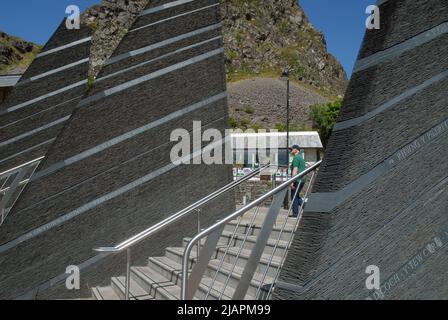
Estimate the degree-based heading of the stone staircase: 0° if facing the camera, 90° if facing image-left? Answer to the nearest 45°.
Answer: approximately 45°

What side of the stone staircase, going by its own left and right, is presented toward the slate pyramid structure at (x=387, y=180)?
left

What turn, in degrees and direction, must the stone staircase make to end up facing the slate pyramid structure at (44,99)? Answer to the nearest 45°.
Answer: approximately 90° to its right
